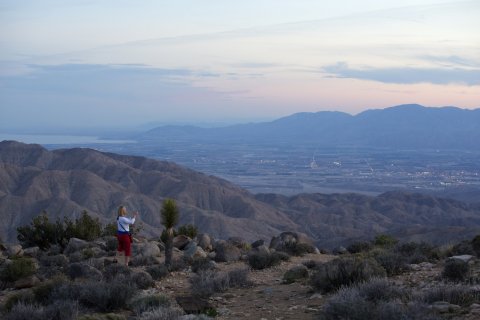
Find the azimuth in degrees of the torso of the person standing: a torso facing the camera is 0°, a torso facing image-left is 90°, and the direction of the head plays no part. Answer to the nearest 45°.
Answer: approximately 225°

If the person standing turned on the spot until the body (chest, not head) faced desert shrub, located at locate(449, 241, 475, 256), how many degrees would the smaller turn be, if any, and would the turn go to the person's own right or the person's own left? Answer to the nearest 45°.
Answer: approximately 45° to the person's own right

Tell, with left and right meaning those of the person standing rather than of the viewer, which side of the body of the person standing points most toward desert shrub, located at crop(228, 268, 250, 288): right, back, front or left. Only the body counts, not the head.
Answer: right

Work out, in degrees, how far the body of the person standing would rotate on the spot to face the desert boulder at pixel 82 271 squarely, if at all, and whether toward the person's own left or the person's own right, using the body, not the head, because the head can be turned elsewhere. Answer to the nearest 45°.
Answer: approximately 180°

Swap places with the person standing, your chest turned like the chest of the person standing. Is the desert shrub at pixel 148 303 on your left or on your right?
on your right

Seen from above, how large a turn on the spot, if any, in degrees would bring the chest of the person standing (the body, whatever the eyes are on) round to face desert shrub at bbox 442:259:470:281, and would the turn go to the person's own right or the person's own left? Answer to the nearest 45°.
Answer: approximately 90° to the person's own right

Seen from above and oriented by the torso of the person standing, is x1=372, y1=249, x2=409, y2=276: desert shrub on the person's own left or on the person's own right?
on the person's own right

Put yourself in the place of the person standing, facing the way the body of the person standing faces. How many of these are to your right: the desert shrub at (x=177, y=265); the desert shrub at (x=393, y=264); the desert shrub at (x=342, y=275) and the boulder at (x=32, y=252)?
3

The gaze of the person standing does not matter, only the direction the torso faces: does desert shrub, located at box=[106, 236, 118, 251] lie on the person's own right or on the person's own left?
on the person's own left

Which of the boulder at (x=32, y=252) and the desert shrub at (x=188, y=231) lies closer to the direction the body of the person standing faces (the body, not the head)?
the desert shrub

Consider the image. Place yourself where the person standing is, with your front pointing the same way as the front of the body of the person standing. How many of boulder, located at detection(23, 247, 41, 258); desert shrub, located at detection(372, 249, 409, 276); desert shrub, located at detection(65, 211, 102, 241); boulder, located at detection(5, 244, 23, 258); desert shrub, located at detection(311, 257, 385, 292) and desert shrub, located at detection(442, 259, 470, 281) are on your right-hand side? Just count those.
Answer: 3
